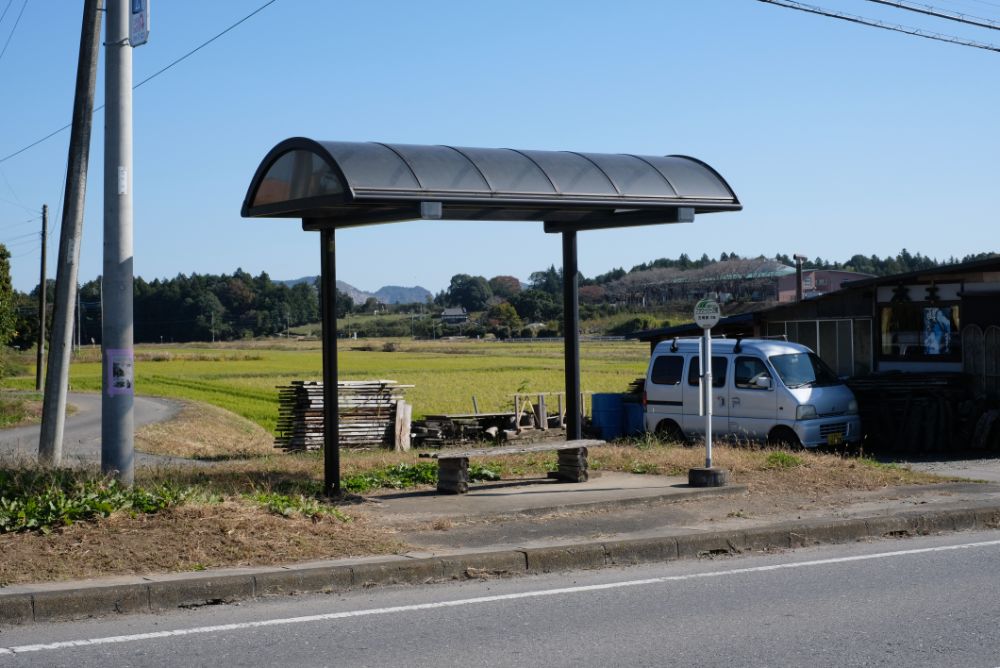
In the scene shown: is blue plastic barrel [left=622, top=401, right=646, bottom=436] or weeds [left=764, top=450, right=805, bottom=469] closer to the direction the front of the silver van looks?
the weeds

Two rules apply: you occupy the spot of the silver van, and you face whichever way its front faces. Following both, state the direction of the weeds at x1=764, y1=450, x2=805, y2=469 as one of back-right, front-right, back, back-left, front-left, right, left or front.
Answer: front-right

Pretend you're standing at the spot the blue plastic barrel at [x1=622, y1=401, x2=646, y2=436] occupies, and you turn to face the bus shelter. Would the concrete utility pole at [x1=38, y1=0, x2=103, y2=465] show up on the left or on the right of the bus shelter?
right

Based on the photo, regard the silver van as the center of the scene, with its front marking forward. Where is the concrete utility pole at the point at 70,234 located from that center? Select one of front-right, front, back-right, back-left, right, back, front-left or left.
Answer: right

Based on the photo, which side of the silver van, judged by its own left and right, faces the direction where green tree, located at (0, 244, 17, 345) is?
back

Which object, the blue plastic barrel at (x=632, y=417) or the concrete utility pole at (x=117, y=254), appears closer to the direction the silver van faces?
the concrete utility pole

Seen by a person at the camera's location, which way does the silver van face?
facing the viewer and to the right of the viewer

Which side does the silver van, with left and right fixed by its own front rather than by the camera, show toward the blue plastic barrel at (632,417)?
back

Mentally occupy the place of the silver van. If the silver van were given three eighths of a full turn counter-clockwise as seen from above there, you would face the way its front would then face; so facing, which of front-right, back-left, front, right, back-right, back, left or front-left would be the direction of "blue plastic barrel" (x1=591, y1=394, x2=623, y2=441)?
front-left
